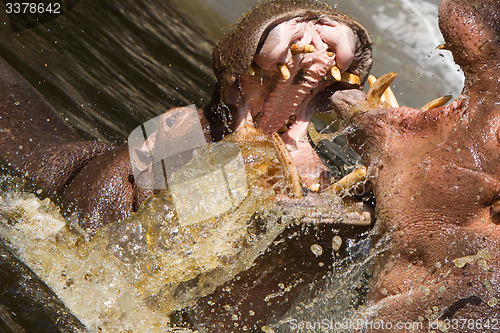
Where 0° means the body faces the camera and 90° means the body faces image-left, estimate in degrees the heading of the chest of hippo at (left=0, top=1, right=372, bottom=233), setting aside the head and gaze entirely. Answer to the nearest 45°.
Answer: approximately 315°
